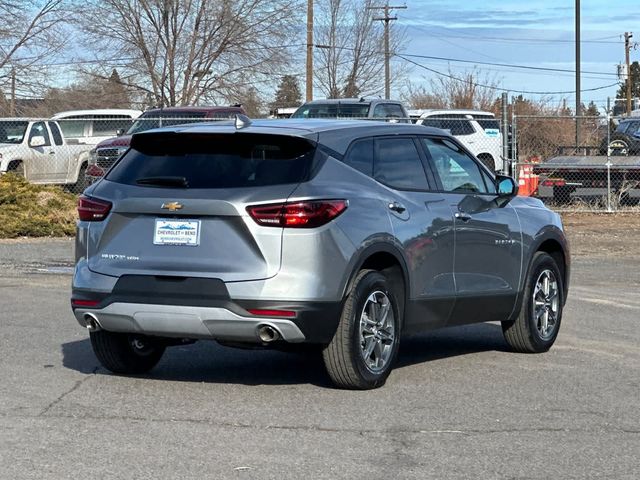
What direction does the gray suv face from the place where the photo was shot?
facing away from the viewer and to the right of the viewer

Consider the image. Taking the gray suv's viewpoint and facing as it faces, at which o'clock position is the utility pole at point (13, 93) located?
The utility pole is roughly at 10 o'clock from the gray suv.

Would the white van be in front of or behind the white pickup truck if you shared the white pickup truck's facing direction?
behind

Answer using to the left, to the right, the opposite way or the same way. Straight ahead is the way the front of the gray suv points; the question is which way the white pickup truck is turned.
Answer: the opposite way

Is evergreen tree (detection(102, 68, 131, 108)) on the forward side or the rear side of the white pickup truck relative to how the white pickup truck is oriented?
on the rear side

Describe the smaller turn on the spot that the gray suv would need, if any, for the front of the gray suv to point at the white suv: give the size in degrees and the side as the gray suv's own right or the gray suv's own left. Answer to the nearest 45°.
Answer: approximately 45° to the gray suv's own left

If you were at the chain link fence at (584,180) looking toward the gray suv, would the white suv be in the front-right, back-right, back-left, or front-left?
back-right

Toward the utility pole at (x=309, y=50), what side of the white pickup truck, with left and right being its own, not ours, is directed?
back

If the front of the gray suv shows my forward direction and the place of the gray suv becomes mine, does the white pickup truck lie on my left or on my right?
on my left

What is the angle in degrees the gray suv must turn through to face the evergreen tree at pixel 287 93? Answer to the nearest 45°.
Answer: approximately 45° to its left
